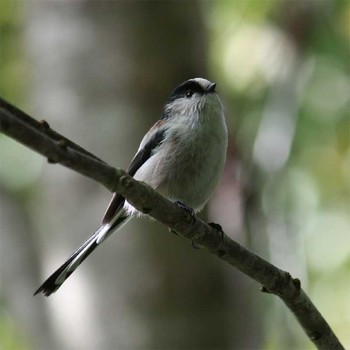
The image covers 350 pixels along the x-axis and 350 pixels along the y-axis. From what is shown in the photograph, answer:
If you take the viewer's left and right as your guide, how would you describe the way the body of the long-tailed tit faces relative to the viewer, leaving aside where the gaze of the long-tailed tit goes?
facing the viewer and to the right of the viewer
